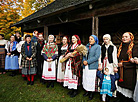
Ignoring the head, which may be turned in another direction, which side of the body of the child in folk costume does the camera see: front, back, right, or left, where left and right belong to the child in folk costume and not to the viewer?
front

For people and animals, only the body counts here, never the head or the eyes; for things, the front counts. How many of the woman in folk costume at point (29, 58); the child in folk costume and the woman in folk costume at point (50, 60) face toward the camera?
3

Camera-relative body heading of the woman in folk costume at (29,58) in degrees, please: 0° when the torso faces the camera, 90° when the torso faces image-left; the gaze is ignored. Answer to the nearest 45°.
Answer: approximately 0°

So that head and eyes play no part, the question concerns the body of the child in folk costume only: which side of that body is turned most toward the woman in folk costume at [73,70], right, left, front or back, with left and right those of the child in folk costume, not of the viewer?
right

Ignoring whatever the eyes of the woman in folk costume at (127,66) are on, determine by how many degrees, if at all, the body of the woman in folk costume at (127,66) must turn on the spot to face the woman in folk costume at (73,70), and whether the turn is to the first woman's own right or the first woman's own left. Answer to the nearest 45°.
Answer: approximately 45° to the first woman's own right

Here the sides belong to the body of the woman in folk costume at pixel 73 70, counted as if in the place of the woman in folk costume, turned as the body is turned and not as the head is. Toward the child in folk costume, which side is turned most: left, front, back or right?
left

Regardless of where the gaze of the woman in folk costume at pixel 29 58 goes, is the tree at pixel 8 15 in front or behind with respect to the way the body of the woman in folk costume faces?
behind

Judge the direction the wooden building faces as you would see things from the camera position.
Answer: facing the viewer and to the left of the viewer

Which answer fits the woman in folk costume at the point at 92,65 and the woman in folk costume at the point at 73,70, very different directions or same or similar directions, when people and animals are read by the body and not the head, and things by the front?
same or similar directions

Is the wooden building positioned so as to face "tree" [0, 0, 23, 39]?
no

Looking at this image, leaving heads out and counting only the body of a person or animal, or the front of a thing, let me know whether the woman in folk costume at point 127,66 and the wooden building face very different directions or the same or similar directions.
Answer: same or similar directions
